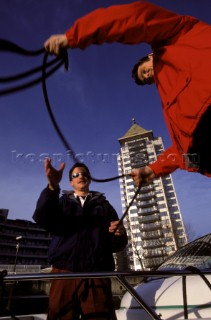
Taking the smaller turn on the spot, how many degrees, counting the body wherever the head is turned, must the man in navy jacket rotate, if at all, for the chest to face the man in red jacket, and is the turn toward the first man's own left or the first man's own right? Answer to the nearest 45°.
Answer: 0° — they already face them

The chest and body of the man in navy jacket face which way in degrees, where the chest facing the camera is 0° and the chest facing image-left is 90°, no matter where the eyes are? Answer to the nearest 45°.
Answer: approximately 0°
